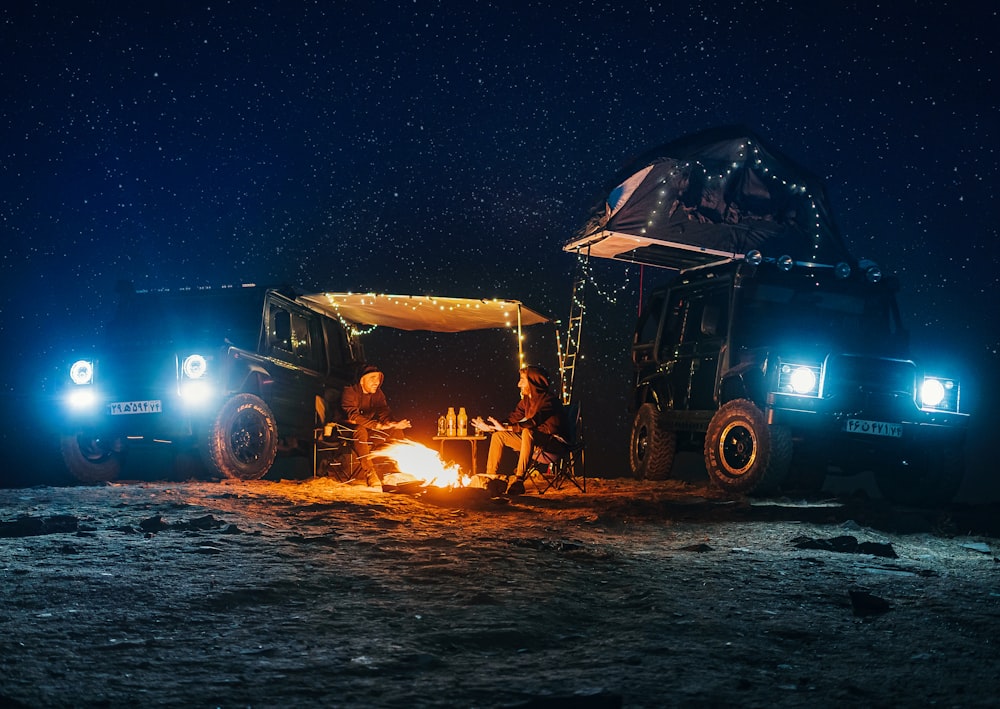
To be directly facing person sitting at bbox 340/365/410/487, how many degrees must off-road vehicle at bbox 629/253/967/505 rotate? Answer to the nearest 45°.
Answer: approximately 135° to its right

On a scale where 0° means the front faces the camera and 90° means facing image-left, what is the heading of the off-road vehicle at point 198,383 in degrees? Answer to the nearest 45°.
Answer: approximately 45°

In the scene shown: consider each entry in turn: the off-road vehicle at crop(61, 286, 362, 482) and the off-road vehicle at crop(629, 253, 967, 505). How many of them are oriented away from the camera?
0

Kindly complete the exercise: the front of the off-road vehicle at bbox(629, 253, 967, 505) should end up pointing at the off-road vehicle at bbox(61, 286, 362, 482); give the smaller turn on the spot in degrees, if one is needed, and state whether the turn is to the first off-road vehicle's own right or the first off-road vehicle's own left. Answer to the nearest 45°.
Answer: approximately 135° to the first off-road vehicle's own right

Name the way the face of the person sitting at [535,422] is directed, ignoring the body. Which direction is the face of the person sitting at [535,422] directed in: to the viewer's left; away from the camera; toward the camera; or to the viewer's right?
to the viewer's left

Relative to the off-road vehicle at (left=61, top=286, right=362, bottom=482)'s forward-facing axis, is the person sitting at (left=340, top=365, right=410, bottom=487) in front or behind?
behind

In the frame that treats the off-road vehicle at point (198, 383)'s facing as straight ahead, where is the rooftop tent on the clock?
The rooftop tent is roughly at 8 o'clock from the off-road vehicle.

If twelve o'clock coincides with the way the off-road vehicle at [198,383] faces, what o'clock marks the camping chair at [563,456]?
The camping chair is roughly at 8 o'clock from the off-road vehicle.

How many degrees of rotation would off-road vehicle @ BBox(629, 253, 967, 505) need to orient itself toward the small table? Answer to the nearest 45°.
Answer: approximately 135° to its right

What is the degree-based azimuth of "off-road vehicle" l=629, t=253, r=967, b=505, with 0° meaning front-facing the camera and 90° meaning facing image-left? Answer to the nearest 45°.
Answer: approximately 315°

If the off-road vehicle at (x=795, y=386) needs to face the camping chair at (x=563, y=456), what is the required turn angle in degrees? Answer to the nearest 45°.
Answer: approximately 135° to its right
